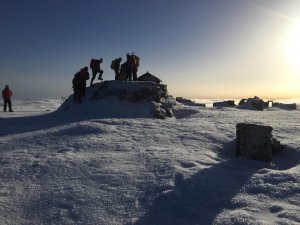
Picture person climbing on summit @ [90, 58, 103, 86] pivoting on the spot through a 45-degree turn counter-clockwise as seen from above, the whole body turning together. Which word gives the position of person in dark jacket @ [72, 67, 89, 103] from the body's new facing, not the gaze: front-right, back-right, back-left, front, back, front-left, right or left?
back

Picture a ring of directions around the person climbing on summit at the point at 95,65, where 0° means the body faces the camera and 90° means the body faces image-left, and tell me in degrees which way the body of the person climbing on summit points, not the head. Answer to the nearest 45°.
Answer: approximately 270°
